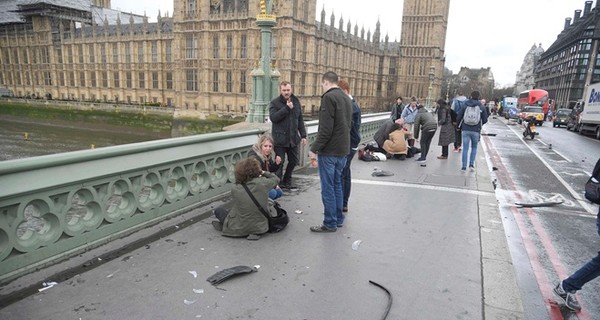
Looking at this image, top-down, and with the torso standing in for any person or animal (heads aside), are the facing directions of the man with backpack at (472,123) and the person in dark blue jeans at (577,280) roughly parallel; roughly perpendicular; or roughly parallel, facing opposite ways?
roughly perpendicular

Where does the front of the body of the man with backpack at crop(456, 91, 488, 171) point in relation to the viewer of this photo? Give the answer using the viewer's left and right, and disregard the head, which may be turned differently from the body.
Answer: facing away from the viewer

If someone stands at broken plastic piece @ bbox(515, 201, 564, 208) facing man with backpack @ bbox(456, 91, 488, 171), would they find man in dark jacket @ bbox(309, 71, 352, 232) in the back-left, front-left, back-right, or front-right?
back-left

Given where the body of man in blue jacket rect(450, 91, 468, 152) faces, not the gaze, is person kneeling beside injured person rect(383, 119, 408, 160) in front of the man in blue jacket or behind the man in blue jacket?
behind

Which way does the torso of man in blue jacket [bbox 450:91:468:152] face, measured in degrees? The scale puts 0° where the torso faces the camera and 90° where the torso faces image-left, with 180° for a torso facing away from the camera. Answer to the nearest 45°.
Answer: approximately 180°

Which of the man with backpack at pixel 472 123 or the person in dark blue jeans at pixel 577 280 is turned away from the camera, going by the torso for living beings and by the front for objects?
the man with backpack

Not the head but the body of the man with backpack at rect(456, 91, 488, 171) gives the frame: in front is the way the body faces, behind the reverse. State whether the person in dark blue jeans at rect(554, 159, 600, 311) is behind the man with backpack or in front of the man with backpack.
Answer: behind

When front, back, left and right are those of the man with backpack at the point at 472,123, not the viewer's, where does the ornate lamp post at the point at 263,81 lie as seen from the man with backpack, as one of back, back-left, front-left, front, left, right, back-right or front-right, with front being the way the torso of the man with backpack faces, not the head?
back-left
